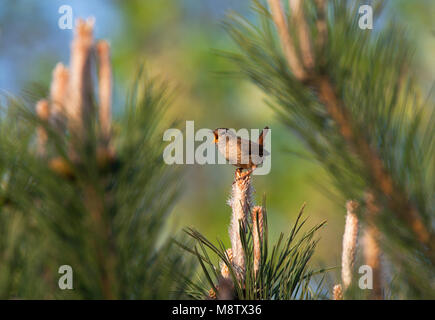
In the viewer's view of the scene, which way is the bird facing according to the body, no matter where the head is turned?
to the viewer's left
